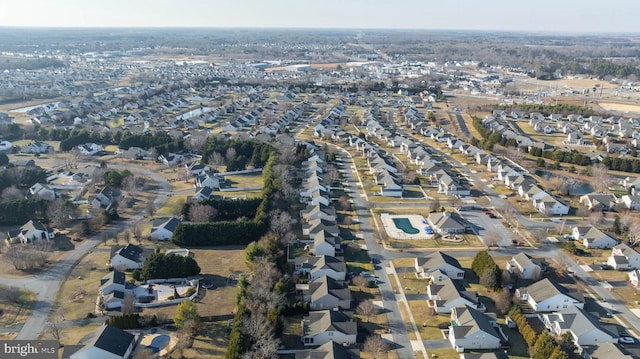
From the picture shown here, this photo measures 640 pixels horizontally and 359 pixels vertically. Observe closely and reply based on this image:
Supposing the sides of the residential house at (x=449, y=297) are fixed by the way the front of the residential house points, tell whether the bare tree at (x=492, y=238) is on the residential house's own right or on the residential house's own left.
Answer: on the residential house's own right

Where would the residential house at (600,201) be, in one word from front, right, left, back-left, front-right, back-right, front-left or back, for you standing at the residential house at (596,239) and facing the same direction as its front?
back-right

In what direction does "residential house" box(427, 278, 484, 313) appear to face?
to the viewer's left

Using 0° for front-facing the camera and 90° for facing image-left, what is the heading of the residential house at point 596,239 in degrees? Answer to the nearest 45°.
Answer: approximately 45°

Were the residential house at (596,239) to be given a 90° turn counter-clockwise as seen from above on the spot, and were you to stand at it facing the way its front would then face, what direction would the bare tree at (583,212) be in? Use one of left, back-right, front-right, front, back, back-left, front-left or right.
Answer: back-left

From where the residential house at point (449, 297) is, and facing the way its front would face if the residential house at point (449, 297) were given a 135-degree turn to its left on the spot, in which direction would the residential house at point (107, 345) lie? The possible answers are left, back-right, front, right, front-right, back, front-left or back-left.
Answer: right

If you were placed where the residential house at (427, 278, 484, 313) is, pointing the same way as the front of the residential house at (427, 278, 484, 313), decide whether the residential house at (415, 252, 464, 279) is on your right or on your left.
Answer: on your right

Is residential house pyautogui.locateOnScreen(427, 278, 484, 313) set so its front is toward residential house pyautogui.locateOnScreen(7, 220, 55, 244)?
yes

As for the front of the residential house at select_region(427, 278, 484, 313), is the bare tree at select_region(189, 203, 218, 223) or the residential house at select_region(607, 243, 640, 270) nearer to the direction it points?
the bare tree

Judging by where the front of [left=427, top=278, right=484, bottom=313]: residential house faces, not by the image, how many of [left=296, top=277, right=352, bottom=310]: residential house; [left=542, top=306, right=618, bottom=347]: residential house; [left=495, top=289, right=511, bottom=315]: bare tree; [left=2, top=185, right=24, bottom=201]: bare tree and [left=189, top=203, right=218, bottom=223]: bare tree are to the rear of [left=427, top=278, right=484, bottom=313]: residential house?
2

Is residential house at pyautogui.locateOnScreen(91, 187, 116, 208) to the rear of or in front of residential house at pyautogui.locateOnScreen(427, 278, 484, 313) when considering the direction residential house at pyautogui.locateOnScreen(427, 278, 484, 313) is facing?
in front

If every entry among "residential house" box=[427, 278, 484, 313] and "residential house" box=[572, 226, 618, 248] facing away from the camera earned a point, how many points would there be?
0

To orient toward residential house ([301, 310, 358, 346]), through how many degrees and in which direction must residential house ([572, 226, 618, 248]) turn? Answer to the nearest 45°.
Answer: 0° — it already faces it

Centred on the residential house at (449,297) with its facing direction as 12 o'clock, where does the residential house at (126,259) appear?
the residential house at (126,259) is roughly at 12 o'clock from the residential house at (449,297).

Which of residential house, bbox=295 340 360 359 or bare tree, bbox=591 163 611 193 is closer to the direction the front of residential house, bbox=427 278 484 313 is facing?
the residential house

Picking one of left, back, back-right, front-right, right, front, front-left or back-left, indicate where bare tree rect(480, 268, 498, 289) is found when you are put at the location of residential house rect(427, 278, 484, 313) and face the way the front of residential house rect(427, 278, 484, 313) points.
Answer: back-right
